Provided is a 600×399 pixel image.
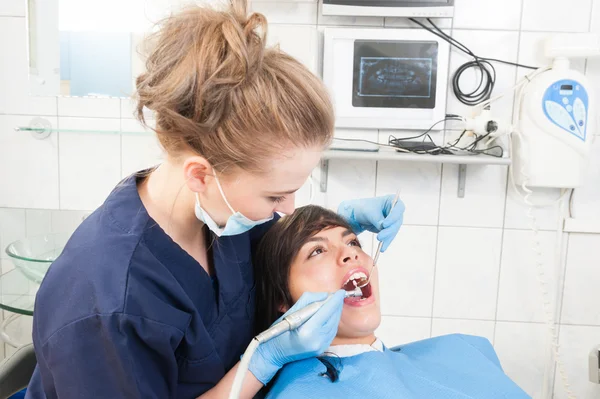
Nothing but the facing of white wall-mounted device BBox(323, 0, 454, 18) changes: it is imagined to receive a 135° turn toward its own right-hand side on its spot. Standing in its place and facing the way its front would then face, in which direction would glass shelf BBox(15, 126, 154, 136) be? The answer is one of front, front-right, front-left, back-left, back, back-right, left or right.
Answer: front-left

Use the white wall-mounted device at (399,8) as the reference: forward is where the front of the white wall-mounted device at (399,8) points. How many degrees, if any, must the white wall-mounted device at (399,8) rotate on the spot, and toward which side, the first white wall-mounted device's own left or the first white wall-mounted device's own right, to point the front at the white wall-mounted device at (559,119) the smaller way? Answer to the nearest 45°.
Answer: approximately 90° to the first white wall-mounted device's own left

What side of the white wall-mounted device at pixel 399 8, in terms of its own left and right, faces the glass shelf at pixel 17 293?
right

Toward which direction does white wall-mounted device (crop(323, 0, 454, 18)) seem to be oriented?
toward the camera
